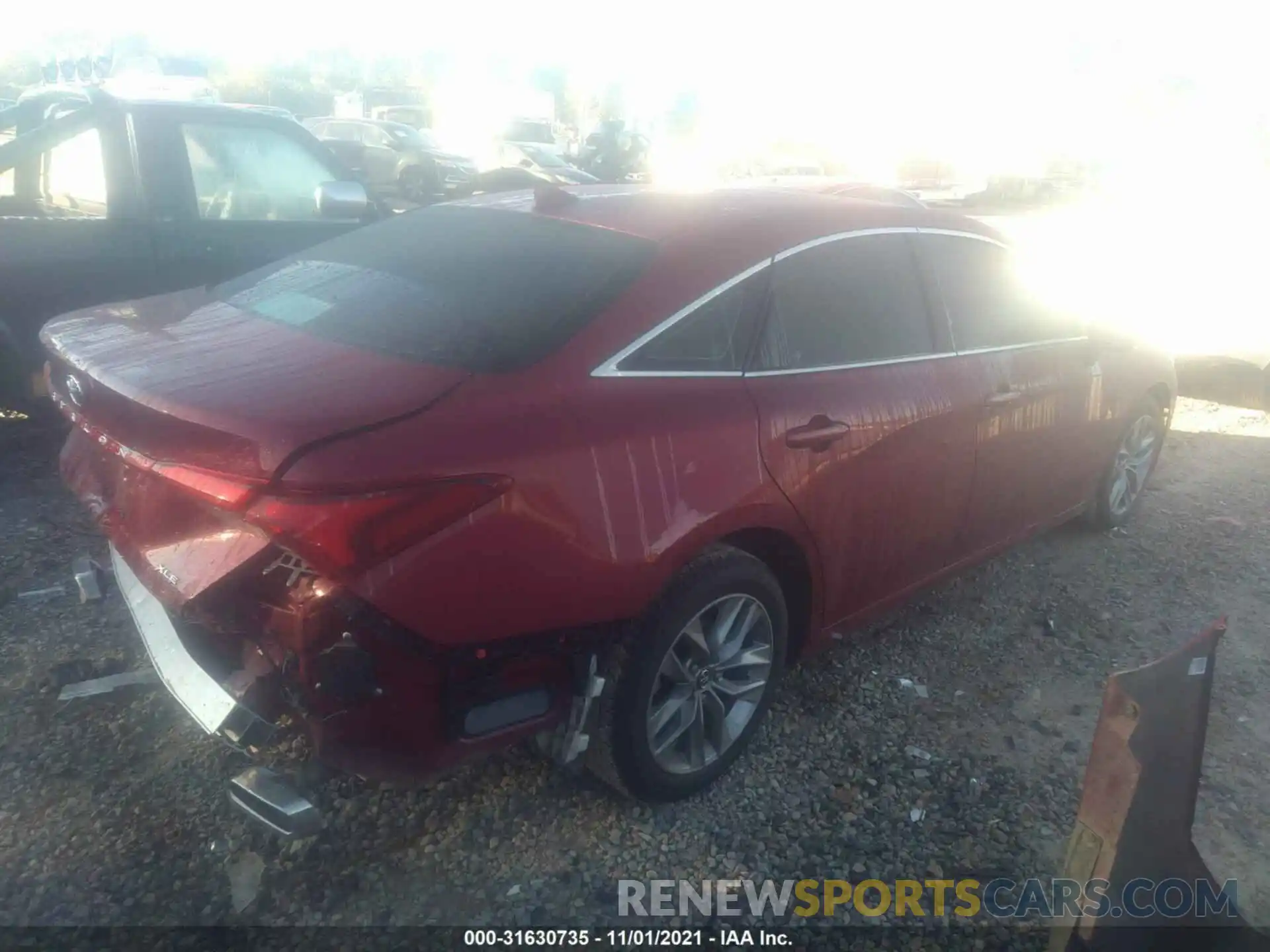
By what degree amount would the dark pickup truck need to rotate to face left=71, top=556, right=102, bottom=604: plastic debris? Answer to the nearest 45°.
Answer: approximately 90° to its right

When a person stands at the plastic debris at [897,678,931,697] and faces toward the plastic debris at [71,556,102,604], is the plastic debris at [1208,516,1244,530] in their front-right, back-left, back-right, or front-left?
back-right

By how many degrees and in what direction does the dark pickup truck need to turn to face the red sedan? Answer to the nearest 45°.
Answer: approximately 90° to its right

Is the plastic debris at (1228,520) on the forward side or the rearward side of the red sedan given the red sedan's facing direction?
on the forward side

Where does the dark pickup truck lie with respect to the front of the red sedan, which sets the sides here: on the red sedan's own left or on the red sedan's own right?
on the red sedan's own left

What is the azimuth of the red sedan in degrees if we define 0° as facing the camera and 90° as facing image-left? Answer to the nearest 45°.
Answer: approximately 225°

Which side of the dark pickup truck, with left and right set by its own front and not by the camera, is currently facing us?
right
